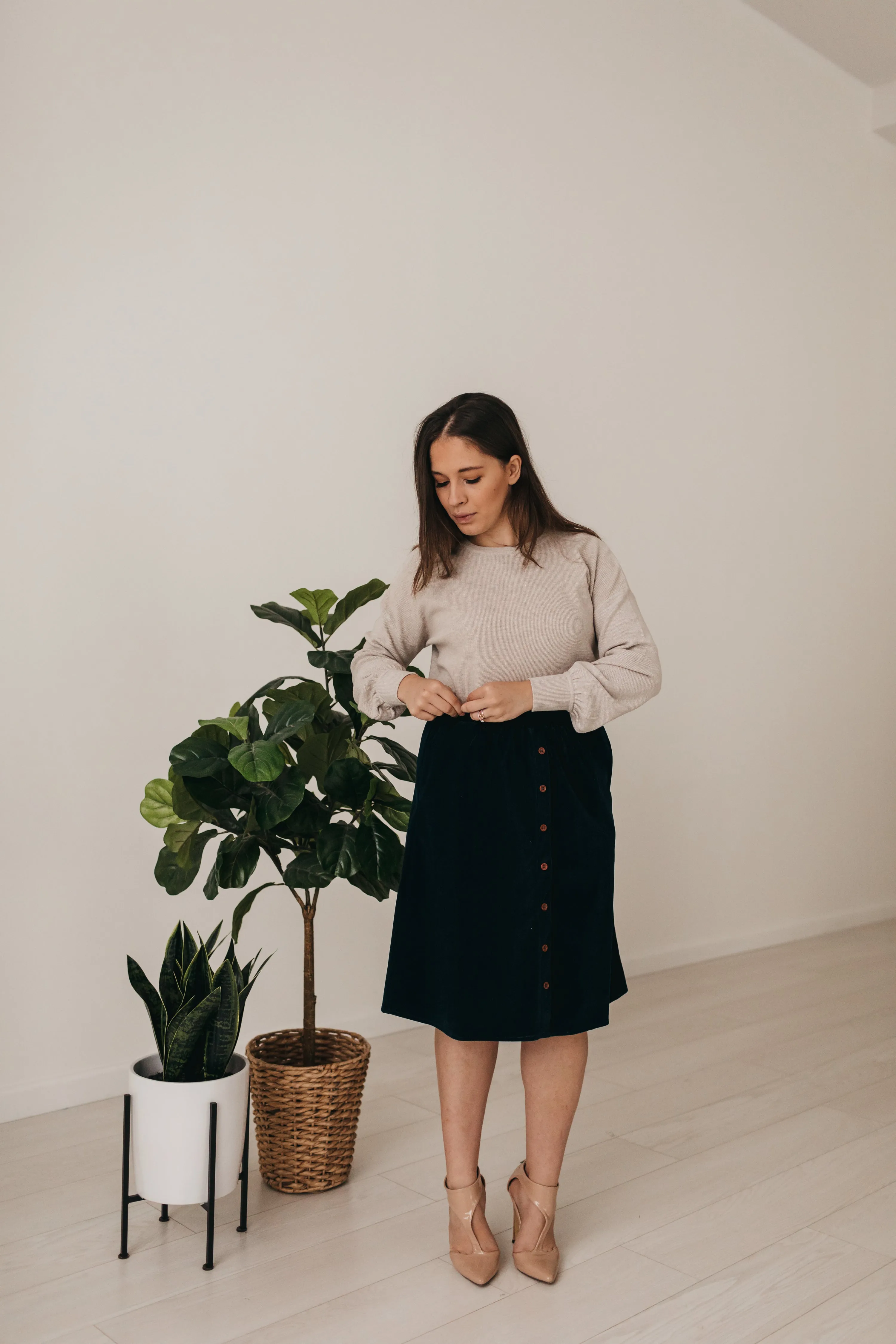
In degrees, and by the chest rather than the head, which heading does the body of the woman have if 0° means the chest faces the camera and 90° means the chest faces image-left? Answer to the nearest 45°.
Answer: approximately 0°

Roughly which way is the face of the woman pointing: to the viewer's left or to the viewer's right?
to the viewer's left
